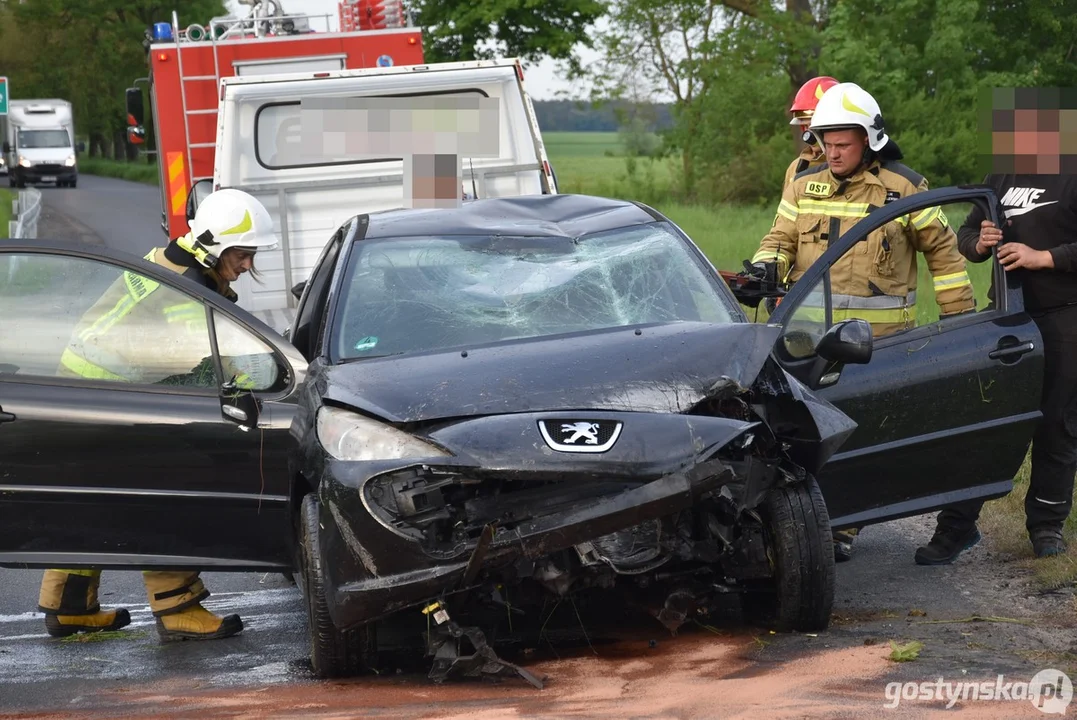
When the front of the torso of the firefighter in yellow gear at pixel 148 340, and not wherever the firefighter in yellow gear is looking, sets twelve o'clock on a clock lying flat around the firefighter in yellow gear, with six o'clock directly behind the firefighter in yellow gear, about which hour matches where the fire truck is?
The fire truck is roughly at 9 o'clock from the firefighter in yellow gear.

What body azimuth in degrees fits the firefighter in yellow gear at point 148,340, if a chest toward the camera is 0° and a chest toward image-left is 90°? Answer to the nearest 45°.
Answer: approximately 270°

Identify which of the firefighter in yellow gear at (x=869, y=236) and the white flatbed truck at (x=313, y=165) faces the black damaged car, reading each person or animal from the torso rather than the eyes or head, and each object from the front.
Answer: the firefighter in yellow gear

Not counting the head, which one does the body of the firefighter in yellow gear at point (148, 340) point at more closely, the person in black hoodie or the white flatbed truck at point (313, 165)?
the person in black hoodie

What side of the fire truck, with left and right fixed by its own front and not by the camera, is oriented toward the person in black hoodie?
back

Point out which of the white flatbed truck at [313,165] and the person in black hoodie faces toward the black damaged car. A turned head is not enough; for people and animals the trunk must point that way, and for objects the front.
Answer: the person in black hoodie

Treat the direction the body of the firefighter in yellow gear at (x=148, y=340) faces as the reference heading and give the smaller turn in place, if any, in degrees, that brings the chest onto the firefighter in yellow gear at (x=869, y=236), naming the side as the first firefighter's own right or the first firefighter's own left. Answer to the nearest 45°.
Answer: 0° — they already face them

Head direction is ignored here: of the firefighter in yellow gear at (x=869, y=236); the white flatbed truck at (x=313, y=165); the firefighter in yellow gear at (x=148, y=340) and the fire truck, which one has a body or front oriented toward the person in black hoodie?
the firefighter in yellow gear at (x=148, y=340)

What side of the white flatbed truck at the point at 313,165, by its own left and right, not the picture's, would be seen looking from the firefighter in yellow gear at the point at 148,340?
back

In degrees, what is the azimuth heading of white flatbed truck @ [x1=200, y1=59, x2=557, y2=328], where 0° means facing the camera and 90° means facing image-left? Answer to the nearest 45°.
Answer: approximately 180°
